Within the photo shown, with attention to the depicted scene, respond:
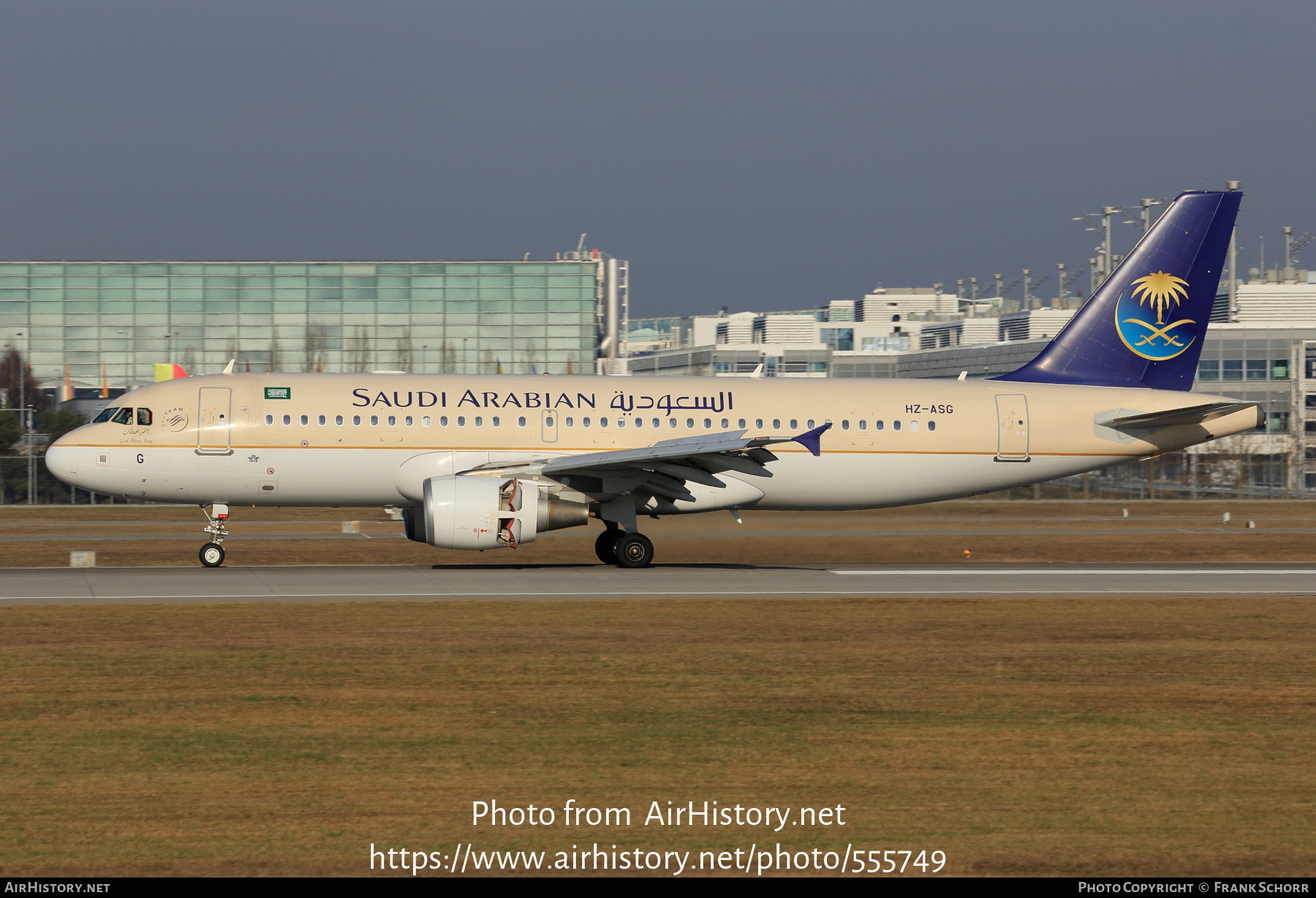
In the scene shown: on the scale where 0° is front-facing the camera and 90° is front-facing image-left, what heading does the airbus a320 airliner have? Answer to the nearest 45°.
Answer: approximately 90°
